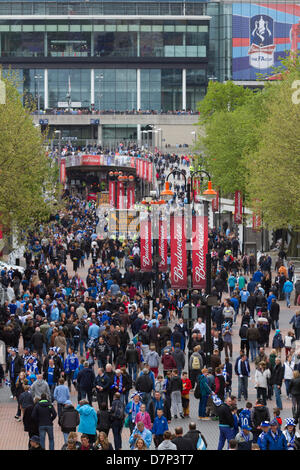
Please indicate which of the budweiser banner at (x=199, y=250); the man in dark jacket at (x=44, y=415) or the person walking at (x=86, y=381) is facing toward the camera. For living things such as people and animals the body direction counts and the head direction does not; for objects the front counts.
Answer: the budweiser banner

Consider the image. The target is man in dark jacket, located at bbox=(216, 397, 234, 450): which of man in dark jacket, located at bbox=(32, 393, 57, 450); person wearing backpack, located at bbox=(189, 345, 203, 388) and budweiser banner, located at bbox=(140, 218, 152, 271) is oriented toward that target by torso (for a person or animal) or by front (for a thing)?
the budweiser banner

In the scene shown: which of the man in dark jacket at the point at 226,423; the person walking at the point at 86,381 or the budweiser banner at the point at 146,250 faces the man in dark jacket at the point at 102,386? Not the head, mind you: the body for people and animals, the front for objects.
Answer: the budweiser banner

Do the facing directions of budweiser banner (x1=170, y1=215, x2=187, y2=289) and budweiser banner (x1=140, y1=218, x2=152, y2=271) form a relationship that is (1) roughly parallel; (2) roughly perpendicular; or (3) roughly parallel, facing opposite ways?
roughly parallel

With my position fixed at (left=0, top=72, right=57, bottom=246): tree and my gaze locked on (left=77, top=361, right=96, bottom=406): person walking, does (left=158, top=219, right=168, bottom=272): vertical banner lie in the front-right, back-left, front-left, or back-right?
front-left

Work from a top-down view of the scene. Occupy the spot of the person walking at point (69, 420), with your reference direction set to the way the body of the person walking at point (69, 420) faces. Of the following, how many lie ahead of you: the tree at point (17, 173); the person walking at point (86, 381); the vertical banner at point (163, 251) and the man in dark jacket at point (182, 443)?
3

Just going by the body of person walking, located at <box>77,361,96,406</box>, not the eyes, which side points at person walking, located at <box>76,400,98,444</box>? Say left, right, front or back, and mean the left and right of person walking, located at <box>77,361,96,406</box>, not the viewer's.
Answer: back

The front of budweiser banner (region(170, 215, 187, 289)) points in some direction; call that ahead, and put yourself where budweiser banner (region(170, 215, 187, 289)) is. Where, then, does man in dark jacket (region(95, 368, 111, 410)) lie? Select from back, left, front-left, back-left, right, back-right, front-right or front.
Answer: front

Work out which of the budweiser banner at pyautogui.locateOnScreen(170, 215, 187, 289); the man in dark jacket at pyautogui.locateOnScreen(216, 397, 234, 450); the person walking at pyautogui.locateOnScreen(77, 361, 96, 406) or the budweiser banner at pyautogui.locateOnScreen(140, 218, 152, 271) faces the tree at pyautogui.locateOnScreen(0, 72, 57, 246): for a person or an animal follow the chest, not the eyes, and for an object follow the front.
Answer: the person walking

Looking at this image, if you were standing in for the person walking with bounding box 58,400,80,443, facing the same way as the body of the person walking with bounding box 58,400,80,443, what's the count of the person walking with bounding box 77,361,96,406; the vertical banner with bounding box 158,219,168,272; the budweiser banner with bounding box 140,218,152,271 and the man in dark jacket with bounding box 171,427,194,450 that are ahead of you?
3

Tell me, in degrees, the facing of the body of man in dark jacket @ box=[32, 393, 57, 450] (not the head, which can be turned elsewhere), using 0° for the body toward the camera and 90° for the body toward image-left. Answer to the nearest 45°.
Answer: approximately 180°

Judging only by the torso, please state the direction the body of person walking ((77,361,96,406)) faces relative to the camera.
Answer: away from the camera

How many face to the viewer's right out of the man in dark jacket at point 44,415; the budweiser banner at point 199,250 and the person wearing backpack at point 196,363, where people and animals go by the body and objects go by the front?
0

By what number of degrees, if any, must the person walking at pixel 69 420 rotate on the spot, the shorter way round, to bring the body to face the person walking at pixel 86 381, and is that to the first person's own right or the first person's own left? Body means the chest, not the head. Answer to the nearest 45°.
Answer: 0° — they already face them

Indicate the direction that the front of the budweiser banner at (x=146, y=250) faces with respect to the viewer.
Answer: facing the viewer

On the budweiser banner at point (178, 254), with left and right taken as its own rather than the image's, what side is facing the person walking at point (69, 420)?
front

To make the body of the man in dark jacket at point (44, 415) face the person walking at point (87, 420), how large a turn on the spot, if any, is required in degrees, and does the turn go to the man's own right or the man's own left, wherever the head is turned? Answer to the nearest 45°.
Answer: approximately 135° to the man's own right

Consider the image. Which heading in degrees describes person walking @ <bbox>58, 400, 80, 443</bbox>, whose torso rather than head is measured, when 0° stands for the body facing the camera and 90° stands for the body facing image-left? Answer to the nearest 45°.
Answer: approximately 180°

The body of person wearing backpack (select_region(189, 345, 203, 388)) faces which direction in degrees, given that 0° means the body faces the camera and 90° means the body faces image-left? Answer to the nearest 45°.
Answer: approximately 180°
